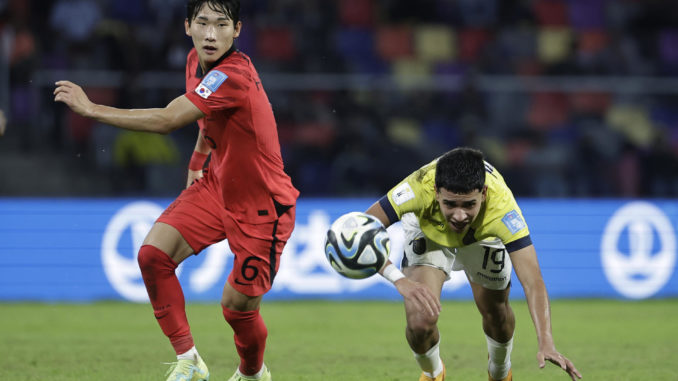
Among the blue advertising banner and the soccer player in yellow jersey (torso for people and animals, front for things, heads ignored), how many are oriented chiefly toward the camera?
2

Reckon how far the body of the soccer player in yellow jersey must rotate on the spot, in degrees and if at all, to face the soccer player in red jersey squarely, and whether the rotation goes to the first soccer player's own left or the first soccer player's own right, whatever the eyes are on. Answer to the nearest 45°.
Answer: approximately 90° to the first soccer player's own right

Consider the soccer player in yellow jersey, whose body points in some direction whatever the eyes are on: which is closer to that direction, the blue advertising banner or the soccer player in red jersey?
the soccer player in red jersey

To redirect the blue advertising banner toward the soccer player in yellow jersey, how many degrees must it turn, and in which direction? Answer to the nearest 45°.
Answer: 0° — it already faces them

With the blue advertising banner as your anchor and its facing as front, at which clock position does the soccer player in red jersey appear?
The soccer player in red jersey is roughly at 12 o'clock from the blue advertising banner.

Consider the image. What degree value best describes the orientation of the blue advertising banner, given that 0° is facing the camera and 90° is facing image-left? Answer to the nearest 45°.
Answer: approximately 0°

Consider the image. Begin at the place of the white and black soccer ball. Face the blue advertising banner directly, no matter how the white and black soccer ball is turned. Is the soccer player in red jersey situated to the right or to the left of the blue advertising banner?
left

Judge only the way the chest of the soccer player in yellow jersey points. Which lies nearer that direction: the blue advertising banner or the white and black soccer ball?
the white and black soccer ball
